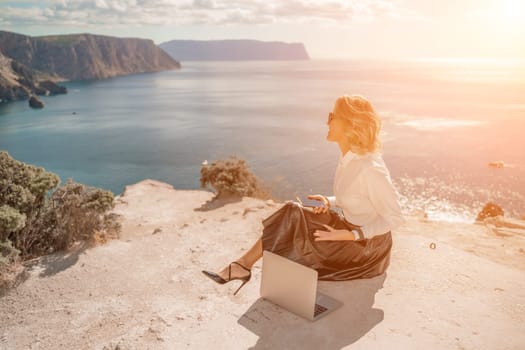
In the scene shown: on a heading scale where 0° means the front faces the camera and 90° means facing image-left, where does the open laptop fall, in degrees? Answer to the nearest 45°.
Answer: approximately 225°

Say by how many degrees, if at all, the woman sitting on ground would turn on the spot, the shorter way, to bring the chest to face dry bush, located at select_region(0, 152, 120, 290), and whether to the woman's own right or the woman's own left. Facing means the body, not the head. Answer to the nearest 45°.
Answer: approximately 45° to the woman's own right

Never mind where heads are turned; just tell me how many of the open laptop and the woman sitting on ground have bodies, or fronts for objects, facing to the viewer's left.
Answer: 1

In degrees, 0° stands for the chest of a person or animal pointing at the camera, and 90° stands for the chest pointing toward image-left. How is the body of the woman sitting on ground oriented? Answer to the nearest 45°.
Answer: approximately 90°

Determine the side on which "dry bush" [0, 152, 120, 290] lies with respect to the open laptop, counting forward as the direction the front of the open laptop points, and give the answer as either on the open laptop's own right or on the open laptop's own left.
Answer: on the open laptop's own left

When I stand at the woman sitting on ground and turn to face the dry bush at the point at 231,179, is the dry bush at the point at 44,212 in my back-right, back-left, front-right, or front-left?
front-left

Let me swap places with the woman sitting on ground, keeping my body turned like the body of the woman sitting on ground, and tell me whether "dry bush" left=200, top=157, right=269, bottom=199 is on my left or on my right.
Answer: on my right
